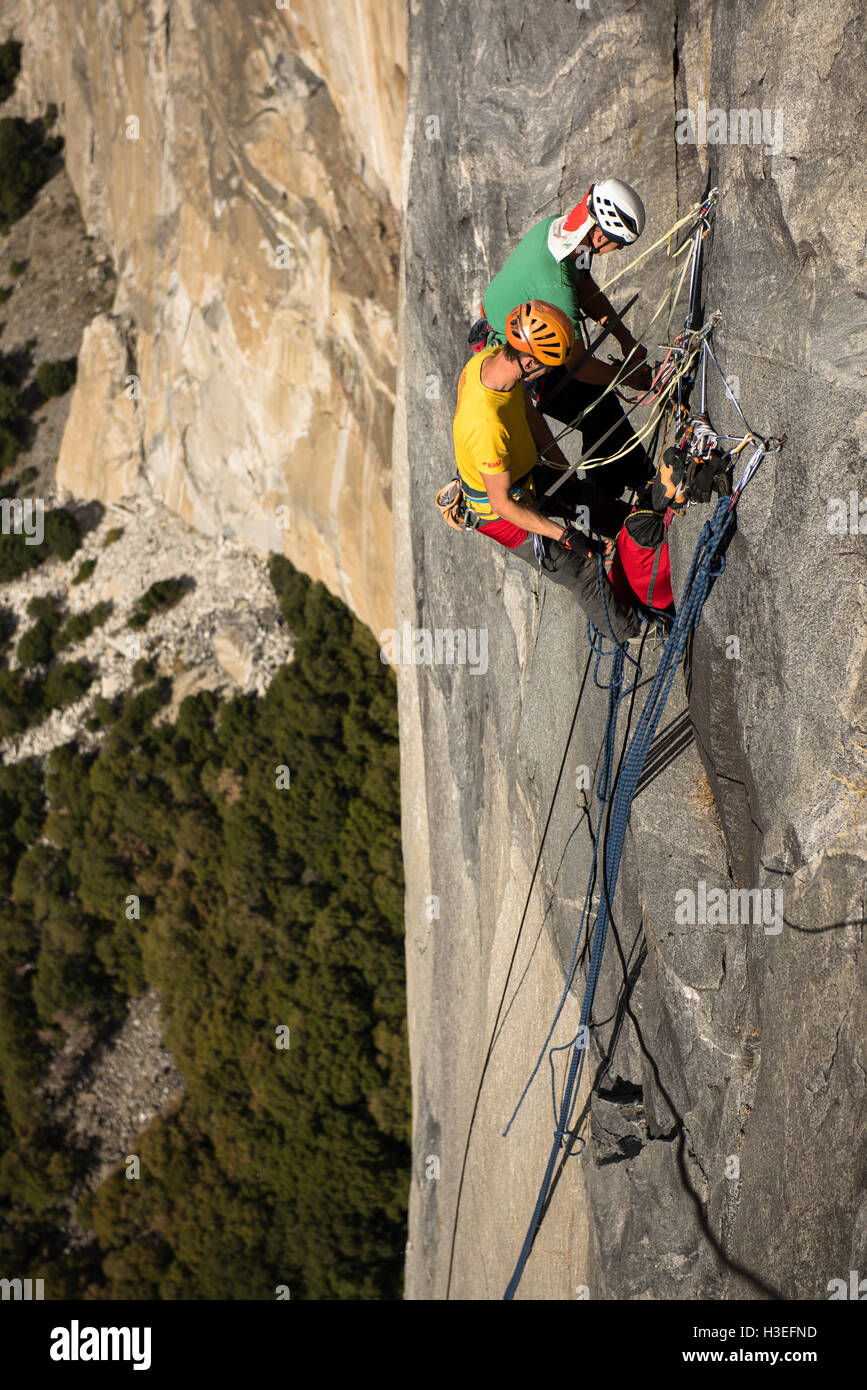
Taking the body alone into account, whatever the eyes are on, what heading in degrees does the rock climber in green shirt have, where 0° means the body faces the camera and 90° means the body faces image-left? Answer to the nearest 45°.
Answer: approximately 270°
